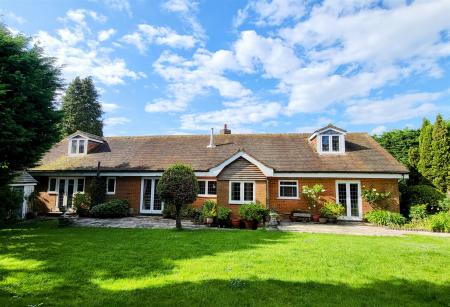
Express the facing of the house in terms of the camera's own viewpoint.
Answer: facing the viewer

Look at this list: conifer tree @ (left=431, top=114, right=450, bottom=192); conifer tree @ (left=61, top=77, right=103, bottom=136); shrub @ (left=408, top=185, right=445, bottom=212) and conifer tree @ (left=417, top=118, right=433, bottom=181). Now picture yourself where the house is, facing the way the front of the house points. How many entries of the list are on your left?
3

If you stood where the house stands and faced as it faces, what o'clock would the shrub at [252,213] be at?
The shrub is roughly at 12 o'clock from the house.

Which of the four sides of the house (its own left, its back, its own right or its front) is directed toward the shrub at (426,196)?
left

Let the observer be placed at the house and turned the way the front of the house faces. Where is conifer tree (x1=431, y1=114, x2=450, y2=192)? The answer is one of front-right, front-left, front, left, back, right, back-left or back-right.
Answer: left

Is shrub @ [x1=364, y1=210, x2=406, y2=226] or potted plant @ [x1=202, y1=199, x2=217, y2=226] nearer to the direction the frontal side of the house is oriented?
the potted plant

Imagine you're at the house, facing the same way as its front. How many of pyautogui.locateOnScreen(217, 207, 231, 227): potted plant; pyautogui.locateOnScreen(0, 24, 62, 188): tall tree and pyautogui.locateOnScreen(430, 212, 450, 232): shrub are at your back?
0

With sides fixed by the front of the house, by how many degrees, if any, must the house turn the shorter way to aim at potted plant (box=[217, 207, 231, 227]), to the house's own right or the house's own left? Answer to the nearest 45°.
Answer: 0° — it already faces it

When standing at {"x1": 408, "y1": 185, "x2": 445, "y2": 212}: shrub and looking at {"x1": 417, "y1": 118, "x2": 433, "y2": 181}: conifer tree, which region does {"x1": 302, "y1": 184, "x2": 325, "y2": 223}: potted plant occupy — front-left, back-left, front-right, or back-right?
back-left

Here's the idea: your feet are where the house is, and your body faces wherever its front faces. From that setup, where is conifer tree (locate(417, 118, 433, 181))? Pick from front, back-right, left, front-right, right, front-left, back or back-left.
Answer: left

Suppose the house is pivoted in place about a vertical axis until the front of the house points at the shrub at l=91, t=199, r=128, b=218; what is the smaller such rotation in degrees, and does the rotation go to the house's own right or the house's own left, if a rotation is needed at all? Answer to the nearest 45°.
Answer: approximately 90° to the house's own right

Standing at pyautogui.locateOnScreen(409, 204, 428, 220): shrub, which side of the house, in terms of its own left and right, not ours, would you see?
left

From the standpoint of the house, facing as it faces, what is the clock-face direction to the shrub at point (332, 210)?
The shrub is roughly at 10 o'clock from the house.

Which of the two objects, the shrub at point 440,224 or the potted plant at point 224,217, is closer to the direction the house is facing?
the potted plant

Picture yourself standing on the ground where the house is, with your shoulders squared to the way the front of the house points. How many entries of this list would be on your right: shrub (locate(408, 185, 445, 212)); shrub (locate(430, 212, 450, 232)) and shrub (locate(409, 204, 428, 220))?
0

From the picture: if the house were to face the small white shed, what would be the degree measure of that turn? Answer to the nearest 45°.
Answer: approximately 90° to its right

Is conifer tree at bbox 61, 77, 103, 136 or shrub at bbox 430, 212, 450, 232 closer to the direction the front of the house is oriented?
the shrub
